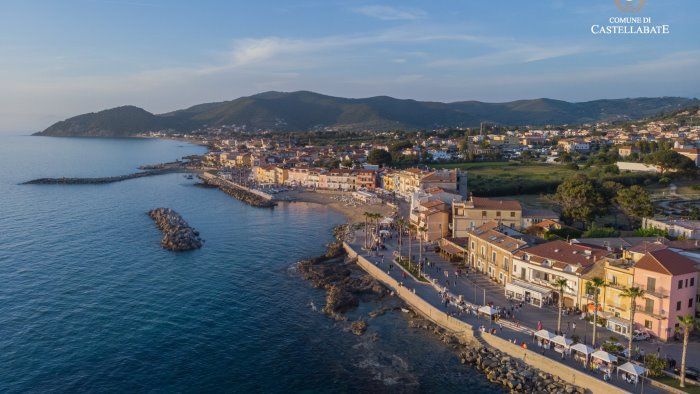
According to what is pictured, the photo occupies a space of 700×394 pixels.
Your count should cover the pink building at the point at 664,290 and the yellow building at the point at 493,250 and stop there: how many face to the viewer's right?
0

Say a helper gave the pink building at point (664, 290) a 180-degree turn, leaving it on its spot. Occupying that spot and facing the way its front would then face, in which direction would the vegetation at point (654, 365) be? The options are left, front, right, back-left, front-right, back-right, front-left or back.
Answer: back-right

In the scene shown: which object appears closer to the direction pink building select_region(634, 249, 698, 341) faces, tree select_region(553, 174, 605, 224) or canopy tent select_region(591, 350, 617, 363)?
the canopy tent

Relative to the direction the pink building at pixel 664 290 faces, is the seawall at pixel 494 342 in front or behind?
in front

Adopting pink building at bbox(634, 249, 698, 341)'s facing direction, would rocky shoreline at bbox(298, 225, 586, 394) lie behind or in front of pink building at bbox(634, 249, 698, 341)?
in front

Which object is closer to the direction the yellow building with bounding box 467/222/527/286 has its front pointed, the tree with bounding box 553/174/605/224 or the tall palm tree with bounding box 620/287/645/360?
the tall palm tree

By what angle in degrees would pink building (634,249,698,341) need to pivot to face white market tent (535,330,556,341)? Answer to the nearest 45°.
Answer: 0° — it already faces it

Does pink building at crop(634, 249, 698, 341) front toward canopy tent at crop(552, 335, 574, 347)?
yes

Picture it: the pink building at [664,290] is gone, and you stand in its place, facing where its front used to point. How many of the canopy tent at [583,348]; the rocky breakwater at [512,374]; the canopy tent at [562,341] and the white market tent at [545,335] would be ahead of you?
4

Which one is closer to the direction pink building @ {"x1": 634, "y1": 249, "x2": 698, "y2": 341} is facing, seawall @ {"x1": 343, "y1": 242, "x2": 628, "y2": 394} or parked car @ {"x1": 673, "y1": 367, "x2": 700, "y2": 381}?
the seawall

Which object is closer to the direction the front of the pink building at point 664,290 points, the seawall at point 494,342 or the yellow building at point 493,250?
the seawall

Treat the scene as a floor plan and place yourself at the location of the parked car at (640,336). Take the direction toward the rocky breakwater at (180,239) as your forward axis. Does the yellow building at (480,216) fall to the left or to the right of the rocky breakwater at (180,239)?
right

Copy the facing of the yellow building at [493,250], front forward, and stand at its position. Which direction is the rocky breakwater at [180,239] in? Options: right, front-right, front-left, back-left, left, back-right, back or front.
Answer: front-right

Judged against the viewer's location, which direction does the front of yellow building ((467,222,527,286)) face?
facing the viewer and to the left of the viewer
